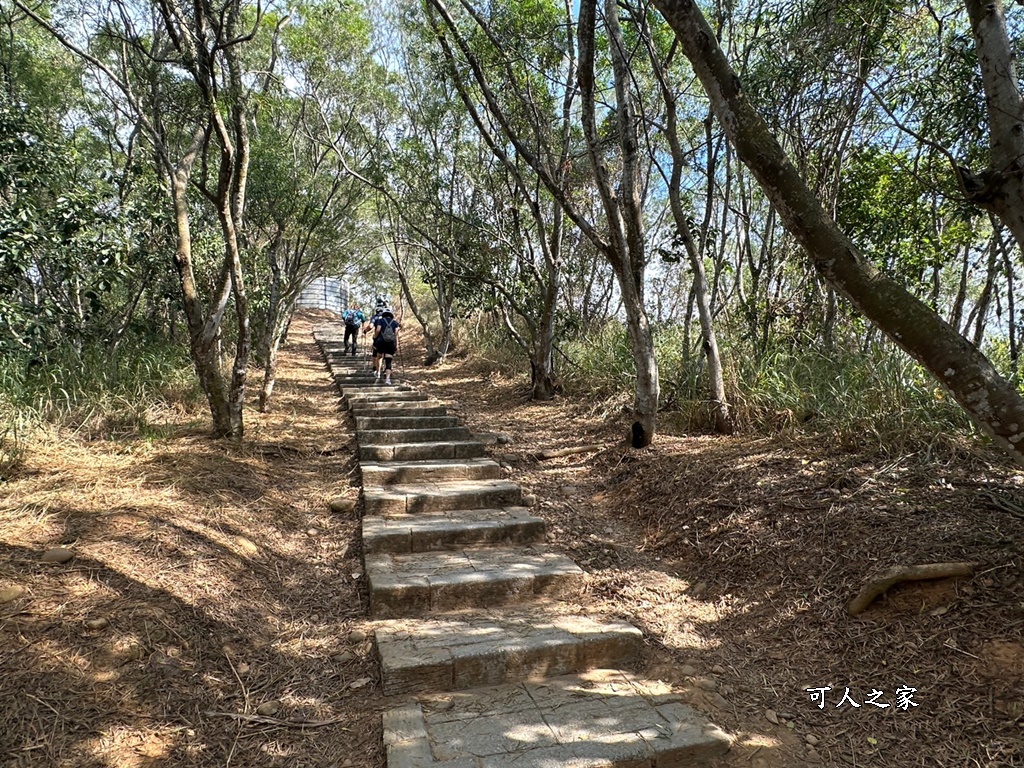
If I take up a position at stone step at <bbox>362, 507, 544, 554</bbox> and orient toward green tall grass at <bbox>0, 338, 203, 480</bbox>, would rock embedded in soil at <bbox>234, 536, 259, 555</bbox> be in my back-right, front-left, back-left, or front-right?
front-left

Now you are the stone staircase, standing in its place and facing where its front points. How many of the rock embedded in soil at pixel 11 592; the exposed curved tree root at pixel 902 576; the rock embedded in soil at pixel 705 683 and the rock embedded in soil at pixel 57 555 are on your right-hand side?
2

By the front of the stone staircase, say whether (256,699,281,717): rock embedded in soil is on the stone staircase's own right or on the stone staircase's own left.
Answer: on the stone staircase's own right

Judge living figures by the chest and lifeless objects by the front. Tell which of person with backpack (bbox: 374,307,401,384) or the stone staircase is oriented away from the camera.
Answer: the person with backpack

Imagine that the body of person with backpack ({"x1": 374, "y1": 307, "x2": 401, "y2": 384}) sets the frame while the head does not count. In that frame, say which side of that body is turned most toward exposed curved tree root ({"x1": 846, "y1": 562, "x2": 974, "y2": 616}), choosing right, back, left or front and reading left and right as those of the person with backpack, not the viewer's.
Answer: back

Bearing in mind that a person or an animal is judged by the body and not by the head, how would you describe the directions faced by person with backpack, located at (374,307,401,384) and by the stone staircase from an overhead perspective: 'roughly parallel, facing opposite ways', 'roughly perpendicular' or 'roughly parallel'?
roughly parallel, facing opposite ways

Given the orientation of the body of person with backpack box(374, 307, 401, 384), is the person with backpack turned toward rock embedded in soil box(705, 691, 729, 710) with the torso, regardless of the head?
no

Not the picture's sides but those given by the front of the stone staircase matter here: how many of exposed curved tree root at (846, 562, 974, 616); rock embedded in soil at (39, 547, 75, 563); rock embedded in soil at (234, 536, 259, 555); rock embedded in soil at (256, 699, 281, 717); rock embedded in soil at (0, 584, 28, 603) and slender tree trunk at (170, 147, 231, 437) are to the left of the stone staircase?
1

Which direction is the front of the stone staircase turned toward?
toward the camera

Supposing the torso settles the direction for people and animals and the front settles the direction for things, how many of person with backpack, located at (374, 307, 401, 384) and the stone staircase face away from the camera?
1

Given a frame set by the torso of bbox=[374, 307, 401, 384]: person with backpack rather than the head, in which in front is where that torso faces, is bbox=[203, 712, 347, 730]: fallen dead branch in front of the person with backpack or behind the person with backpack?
behind

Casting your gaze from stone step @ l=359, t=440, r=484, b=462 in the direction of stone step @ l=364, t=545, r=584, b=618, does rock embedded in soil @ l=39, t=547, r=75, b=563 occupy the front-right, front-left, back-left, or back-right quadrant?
front-right

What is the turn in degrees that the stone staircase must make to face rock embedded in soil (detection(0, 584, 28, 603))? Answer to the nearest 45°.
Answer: approximately 90° to its right

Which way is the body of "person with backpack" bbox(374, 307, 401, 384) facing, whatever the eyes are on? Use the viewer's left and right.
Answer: facing away from the viewer

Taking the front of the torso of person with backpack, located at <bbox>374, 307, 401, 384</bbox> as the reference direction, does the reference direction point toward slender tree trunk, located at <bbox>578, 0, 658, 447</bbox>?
no

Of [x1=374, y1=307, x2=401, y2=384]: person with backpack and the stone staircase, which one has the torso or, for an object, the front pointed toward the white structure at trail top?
the person with backpack
